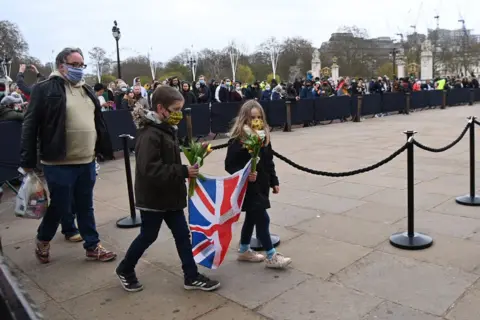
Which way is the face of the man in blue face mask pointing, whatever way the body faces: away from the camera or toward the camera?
toward the camera

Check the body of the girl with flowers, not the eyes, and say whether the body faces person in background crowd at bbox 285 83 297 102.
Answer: no

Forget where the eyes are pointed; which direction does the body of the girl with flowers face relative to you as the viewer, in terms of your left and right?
facing the viewer and to the right of the viewer

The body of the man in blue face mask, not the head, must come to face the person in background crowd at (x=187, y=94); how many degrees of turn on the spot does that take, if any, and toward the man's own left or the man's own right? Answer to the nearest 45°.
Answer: approximately 135° to the man's own left

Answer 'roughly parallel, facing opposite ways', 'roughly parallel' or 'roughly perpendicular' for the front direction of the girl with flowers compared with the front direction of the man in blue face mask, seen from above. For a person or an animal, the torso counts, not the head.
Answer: roughly parallel

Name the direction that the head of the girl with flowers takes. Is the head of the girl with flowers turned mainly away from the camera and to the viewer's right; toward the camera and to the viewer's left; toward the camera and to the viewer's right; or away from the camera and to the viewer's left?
toward the camera and to the viewer's right

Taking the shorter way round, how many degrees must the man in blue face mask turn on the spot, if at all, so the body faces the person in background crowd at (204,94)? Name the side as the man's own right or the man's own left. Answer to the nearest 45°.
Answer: approximately 135° to the man's own left

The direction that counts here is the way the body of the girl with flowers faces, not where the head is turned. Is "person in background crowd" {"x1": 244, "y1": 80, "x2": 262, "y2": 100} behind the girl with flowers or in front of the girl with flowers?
behind

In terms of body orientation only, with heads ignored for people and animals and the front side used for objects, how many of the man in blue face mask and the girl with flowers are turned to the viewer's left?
0

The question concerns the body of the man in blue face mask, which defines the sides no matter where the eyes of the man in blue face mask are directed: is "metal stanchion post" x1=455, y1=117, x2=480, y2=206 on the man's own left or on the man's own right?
on the man's own left

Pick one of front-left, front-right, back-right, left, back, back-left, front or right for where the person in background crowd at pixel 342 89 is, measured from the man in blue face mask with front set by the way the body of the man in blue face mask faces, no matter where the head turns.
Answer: left

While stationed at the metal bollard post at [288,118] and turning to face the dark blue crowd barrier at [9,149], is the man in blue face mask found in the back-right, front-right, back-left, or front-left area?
front-left
